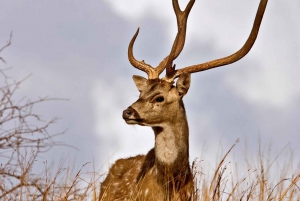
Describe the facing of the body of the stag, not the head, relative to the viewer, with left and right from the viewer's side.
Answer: facing the viewer and to the right of the viewer
